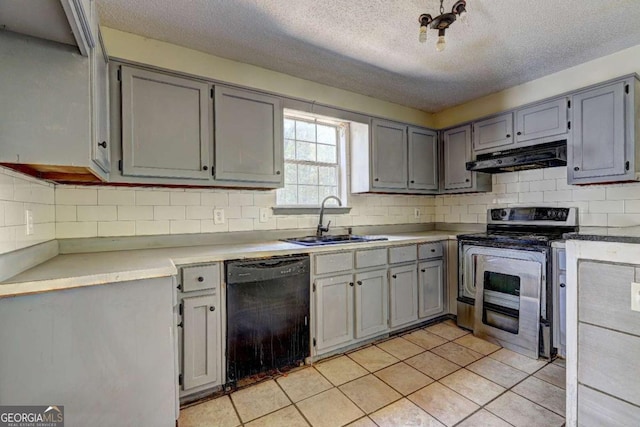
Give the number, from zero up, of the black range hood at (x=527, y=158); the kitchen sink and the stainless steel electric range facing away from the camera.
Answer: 0

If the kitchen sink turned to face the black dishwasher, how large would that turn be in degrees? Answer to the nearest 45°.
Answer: approximately 90° to its right

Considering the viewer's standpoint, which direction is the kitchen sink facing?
facing the viewer and to the right of the viewer

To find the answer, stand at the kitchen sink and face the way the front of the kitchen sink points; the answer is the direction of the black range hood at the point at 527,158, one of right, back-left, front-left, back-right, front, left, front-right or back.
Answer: front-left

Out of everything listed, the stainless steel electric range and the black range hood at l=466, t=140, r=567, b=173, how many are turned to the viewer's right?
0

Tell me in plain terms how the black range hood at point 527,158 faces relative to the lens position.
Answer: facing the viewer and to the left of the viewer

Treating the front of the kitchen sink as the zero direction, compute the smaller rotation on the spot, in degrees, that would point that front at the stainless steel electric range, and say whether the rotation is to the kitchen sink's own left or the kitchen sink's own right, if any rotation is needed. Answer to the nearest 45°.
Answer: approximately 45° to the kitchen sink's own left

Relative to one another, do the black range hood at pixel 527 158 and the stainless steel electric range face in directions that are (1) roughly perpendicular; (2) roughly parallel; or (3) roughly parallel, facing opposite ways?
roughly parallel

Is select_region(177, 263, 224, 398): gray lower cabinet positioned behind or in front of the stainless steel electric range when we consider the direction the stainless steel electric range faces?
in front

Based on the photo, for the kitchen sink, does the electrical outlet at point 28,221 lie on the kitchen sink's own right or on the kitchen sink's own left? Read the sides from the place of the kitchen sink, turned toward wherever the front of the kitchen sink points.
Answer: on the kitchen sink's own right
